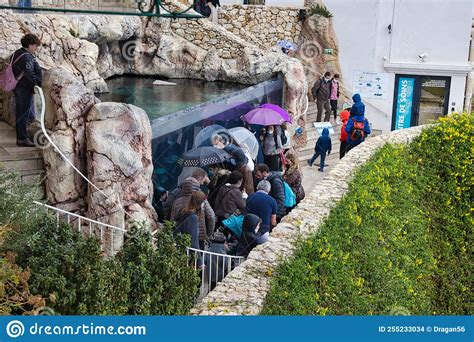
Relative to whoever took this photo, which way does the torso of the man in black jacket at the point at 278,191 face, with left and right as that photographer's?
facing to the left of the viewer

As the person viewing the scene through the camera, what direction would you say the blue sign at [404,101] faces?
facing the viewer

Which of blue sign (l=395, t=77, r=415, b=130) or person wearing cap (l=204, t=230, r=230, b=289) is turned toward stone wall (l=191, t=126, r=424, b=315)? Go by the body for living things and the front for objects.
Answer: the blue sign

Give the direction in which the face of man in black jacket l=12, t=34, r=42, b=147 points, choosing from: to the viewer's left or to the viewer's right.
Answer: to the viewer's right

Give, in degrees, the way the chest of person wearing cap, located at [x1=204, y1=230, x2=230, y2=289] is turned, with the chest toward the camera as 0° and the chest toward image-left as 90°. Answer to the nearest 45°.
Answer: approximately 180°

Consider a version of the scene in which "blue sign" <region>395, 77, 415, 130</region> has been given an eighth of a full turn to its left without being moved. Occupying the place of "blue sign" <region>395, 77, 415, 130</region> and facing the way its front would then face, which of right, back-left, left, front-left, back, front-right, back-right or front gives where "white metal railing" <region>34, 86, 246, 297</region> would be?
front-right

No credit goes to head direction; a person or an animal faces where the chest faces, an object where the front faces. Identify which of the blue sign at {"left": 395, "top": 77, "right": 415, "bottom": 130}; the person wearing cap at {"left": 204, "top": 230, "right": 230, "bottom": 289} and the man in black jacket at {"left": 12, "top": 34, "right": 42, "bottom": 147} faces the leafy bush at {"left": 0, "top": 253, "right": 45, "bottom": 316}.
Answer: the blue sign

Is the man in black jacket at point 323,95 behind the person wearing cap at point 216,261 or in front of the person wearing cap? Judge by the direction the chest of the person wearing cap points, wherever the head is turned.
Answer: in front

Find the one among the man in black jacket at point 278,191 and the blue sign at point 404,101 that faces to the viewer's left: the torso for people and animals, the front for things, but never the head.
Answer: the man in black jacket

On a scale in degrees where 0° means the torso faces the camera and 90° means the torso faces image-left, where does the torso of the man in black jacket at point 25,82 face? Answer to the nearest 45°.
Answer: approximately 270°

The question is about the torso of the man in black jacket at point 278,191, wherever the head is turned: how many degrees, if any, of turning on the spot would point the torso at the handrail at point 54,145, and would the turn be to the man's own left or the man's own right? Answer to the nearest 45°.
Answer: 0° — they already face it

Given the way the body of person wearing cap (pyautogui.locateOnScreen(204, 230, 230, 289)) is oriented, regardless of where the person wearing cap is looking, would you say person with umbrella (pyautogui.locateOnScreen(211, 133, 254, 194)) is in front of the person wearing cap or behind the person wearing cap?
in front

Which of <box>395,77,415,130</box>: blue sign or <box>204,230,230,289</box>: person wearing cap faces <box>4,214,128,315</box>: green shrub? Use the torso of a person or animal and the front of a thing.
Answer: the blue sign

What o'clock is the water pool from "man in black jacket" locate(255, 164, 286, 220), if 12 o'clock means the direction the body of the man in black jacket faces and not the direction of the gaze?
The water pool is roughly at 2 o'clock from the man in black jacket.

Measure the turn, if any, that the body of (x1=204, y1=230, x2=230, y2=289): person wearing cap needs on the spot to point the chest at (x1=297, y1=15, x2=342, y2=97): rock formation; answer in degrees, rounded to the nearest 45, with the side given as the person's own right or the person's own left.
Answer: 0° — they already face it

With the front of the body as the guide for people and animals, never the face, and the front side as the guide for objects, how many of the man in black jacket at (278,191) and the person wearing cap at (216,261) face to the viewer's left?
1
